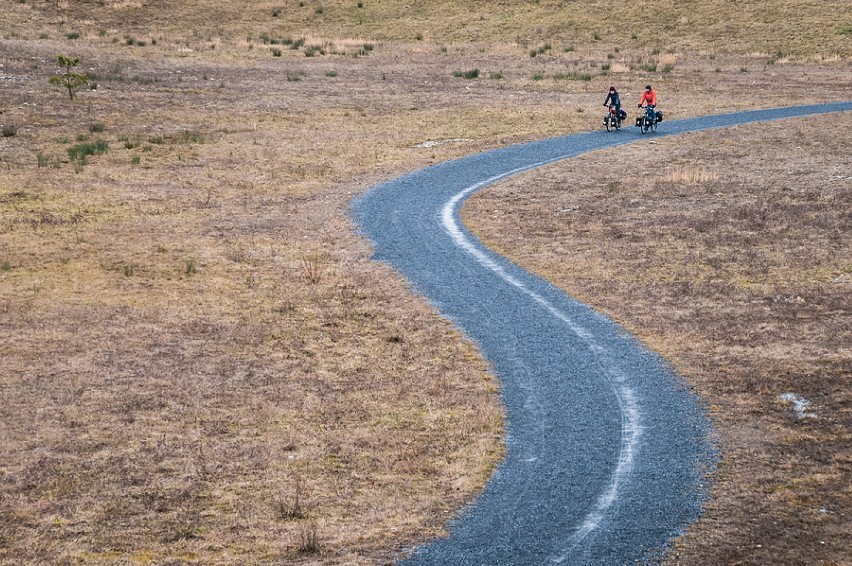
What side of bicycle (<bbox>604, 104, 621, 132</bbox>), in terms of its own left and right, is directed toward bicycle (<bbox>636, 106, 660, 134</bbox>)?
left

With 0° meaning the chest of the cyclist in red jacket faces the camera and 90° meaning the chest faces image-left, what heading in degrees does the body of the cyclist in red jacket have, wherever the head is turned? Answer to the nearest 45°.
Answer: approximately 45°

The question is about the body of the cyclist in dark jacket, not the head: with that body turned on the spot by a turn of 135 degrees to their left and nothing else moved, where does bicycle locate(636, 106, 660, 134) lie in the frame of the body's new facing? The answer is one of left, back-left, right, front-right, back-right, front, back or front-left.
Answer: front

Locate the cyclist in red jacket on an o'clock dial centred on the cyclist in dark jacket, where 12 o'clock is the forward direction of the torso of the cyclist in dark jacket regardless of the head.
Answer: The cyclist in red jacket is roughly at 8 o'clock from the cyclist in dark jacket.

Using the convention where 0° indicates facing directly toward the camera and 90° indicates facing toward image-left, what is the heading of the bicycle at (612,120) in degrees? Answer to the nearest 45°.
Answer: approximately 45°

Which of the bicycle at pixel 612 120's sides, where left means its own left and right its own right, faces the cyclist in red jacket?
left

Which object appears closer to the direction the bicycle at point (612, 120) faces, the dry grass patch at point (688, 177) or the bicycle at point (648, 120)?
the dry grass patch

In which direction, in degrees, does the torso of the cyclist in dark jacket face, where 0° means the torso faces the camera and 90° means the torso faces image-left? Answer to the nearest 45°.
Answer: approximately 45°
